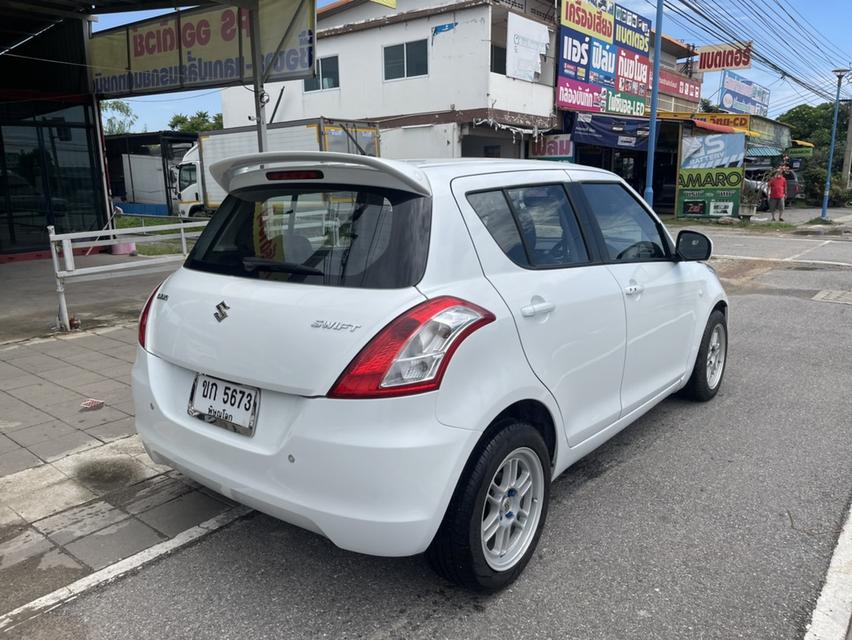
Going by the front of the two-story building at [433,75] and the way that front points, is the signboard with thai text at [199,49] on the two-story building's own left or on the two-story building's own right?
on the two-story building's own right

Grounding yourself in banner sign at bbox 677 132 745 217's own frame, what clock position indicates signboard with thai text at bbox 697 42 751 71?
The signboard with thai text is roughly at 6 o'clock from the banner sign.

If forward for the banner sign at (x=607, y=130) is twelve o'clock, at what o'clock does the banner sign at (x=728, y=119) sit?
the banner sign at (x=728, y=119) is roughly at 8 o'clock from the banner sign at (x=607, y=130).

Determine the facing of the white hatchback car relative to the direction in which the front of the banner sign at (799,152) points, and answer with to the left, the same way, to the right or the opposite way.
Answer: the opposite way

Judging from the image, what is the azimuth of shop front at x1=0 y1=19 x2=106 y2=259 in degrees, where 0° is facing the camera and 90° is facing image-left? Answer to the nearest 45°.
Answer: approximately 315°

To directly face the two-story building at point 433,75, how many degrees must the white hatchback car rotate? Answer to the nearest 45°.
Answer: approximately 45° to its left

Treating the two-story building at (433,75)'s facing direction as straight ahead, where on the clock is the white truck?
The white truck is roughly at 3 o'clock from the two-story building.

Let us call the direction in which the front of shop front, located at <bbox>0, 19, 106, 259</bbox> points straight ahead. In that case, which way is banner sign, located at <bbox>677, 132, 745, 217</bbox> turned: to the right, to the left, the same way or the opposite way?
to the right

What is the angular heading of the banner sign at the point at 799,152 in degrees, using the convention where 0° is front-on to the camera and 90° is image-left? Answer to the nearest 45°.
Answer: approximately 0°

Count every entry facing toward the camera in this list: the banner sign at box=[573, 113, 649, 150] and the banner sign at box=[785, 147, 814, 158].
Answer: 2
